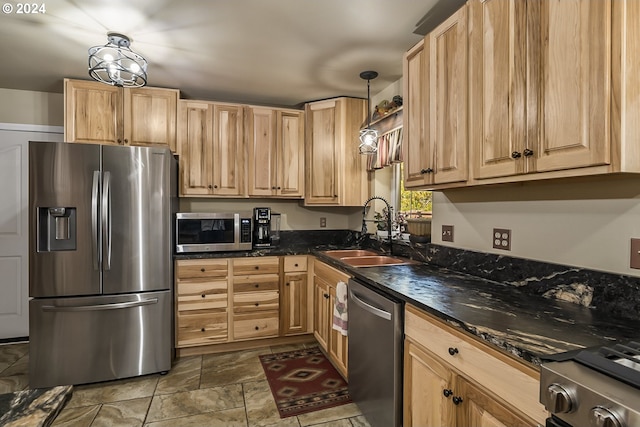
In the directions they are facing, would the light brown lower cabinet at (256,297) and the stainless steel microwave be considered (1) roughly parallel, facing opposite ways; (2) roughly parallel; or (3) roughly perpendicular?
roughly parallel

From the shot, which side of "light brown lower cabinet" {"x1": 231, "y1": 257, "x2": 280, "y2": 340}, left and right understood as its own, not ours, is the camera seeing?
front

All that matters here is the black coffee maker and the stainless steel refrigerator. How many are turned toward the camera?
2

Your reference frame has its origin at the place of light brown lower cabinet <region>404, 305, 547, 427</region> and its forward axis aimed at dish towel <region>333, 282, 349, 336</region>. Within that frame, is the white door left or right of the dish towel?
left

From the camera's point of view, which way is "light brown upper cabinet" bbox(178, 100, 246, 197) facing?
toward the camera

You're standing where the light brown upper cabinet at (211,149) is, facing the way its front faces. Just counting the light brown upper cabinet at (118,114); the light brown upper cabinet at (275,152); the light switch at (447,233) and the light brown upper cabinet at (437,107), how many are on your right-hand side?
1

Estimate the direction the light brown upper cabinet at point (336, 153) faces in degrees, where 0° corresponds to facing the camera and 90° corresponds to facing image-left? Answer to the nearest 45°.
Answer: approximately 45°

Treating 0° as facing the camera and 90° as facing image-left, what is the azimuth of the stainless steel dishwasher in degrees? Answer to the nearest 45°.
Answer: approximately 45°

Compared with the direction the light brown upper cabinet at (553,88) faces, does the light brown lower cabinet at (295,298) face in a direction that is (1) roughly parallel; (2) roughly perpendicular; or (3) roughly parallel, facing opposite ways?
roughly perpendicular

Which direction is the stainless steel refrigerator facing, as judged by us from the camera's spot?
facing the viewer

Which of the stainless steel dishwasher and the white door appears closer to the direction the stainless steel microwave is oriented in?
the stainless steel dishwasher

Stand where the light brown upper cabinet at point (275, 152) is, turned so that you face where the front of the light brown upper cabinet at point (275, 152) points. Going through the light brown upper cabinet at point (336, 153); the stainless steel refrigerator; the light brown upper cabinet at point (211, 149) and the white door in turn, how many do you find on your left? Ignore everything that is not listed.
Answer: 1

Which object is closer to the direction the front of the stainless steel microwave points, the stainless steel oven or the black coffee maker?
the stainless steel oven
